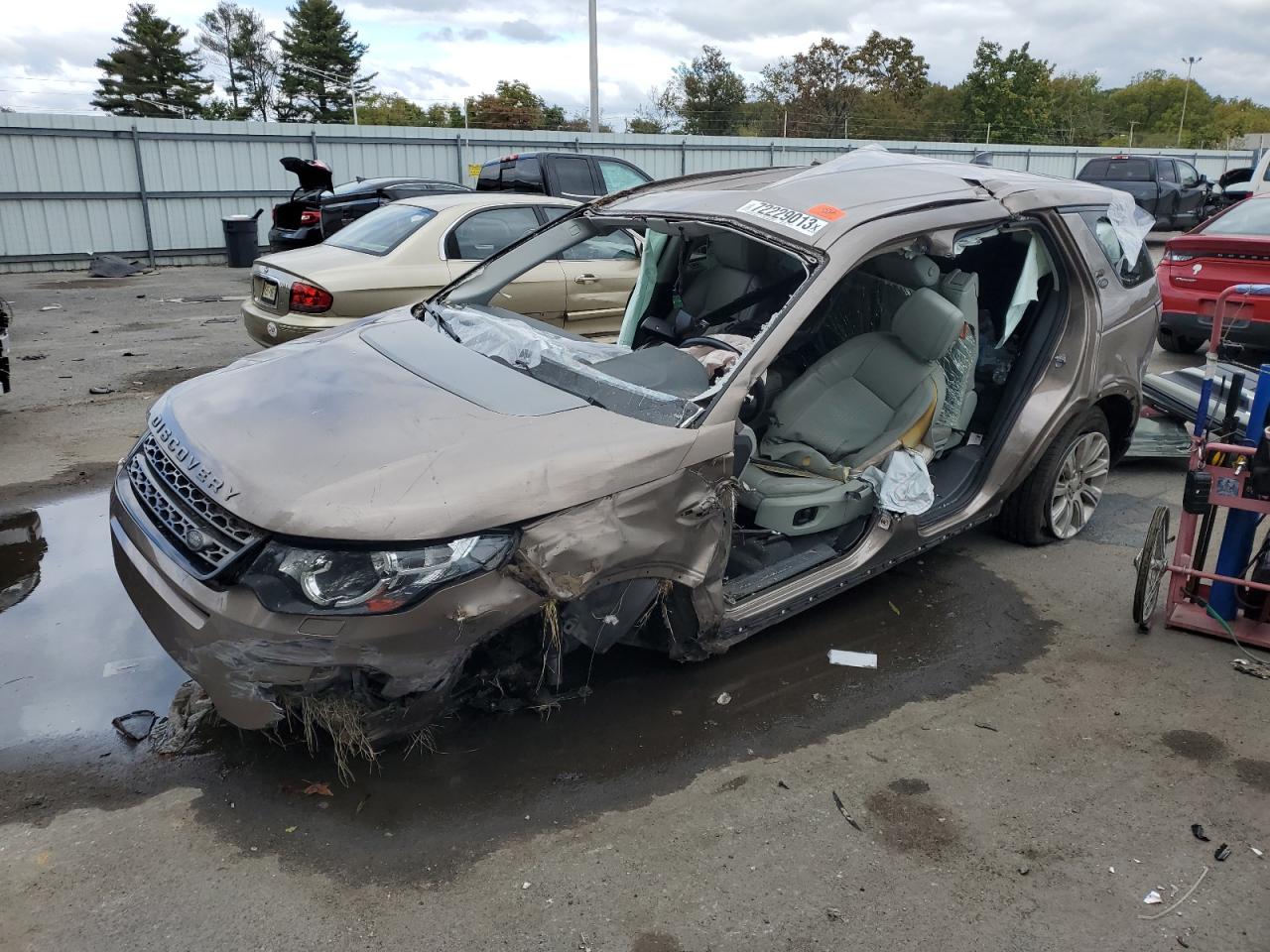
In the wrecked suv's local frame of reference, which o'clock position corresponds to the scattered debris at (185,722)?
The scattered debris is roughly at 1 o'clock from the wrecked suv.

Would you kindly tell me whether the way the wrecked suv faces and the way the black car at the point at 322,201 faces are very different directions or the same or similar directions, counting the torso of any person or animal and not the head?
very different directions

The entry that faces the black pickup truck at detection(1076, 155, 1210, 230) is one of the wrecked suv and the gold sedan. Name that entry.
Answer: the gold sedan

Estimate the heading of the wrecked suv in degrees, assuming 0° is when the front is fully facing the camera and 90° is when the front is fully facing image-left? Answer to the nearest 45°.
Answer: approximately 45°

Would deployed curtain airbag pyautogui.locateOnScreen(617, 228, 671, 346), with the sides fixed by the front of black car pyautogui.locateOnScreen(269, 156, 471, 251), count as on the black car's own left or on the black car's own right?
on the black car's own right

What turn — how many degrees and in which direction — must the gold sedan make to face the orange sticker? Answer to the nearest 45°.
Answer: approximately 135° to its right

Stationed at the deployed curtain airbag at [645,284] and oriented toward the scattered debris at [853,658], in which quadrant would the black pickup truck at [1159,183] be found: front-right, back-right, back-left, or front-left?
back-left

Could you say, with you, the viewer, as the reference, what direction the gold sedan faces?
facing away from the viewer and to the right of the viewer

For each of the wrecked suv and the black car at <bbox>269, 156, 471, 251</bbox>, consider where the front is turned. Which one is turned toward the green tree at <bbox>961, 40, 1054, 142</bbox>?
the black car

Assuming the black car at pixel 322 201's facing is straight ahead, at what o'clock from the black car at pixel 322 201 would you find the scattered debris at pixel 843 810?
The scattered debris is roughly at 4 o'clock from the black car.

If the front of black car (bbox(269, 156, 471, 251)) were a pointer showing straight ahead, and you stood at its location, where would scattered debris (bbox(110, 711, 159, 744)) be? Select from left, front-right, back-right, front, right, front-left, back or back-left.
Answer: back-right

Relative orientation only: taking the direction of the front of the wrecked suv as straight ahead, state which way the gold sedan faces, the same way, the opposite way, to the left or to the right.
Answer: the opposite way

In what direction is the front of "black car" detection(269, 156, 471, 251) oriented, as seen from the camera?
facing away from the viewer and to the right of the viewer

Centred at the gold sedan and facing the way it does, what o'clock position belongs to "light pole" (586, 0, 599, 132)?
The light pole is roughly at 11 o'clock from the gold sedan.
